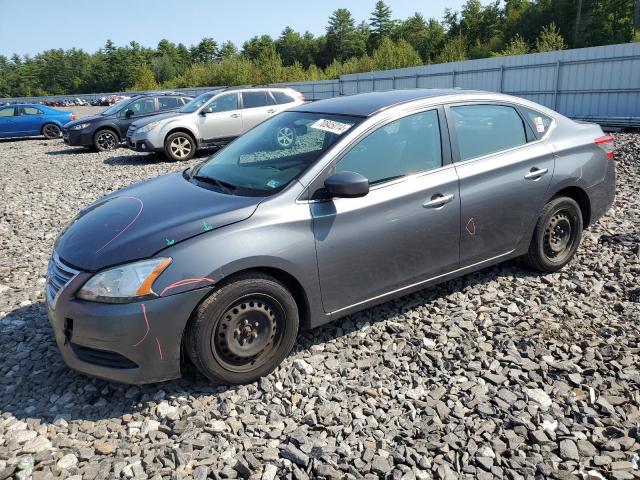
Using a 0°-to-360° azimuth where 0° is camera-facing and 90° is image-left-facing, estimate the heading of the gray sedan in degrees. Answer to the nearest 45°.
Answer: approximately 45°

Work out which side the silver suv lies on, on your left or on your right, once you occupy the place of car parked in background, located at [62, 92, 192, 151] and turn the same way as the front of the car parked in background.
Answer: on your left

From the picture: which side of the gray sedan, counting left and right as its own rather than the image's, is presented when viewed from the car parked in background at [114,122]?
right

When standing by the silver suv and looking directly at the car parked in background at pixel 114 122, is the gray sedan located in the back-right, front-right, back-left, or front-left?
back-left

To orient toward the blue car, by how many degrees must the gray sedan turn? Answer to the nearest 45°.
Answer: approximately 90° to its right

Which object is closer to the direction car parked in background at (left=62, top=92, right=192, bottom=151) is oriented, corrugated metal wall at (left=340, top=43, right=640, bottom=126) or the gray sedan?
the gray sedan

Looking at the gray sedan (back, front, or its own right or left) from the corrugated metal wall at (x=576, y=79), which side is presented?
back

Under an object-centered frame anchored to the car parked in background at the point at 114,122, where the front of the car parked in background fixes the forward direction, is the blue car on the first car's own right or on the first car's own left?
on the first car's own right

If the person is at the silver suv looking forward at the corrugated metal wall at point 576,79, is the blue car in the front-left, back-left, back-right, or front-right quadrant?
back-left

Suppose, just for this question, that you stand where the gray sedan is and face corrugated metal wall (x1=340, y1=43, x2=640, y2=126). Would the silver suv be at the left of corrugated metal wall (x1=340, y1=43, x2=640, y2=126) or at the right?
left
